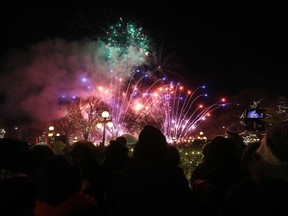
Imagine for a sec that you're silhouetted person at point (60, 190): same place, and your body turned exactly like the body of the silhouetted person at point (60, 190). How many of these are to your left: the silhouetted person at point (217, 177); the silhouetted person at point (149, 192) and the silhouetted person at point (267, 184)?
0

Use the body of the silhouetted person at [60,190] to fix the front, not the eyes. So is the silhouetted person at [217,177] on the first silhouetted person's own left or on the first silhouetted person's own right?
on the first silhouetted person's own right

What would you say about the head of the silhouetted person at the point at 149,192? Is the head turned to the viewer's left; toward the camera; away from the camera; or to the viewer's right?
away from the camera

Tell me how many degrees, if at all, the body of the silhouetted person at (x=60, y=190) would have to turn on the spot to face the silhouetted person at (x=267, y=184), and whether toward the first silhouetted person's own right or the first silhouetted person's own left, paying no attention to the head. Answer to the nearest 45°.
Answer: approximately 90° to the first silhouetted person's own right

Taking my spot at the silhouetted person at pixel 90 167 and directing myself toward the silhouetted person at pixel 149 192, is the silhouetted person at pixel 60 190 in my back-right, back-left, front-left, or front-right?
front-right

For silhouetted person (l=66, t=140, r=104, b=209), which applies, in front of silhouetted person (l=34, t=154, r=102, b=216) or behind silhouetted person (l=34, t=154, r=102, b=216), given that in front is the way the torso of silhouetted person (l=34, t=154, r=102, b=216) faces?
in front

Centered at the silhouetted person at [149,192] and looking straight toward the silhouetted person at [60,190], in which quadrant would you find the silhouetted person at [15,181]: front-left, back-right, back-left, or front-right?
front-right

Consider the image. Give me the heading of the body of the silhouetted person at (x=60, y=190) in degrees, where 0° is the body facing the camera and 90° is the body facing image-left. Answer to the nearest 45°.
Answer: approximately 180°

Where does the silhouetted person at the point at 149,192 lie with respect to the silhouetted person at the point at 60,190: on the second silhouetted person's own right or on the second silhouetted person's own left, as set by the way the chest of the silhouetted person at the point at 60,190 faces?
on the second silhouetted person's own right

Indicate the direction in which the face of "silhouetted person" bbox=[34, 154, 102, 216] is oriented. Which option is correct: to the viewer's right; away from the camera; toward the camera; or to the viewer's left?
away from the camera

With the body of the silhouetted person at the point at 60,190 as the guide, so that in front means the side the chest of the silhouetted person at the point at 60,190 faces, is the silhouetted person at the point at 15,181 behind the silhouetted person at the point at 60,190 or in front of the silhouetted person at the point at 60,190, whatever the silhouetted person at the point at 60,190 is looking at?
in front
